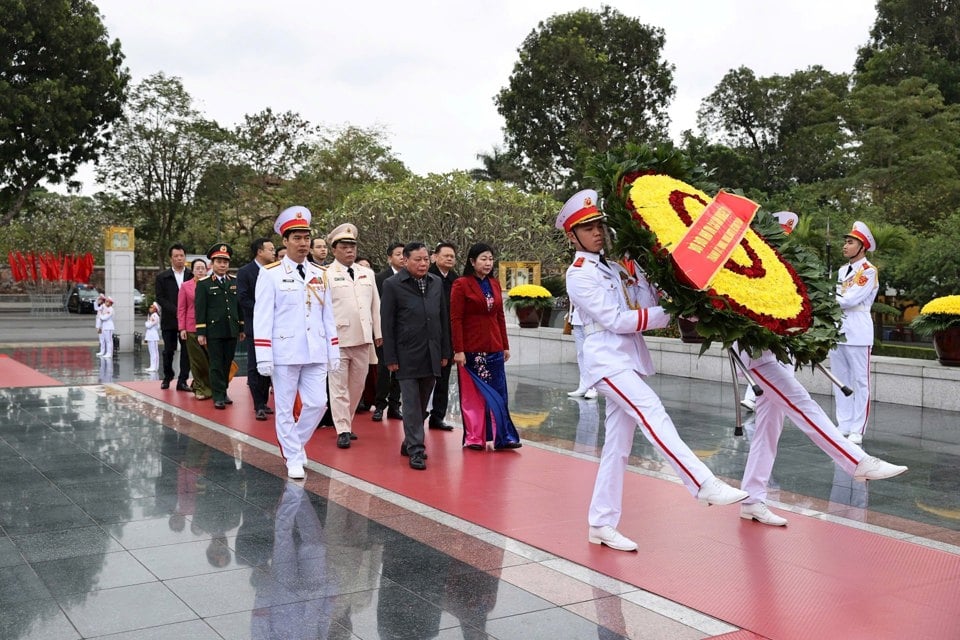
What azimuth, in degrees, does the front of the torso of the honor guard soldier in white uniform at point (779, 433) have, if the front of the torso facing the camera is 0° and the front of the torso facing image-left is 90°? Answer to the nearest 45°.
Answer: approximately 270°

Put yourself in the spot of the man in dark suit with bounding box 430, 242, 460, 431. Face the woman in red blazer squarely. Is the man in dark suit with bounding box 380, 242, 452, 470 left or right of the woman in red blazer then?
right

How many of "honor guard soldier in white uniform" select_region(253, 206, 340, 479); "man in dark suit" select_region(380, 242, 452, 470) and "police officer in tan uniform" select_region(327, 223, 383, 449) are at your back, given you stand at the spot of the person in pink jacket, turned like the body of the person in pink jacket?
0

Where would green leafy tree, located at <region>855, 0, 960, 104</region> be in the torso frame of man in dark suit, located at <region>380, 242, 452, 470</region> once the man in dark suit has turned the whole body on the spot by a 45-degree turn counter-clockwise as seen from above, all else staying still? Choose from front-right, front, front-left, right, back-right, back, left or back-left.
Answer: front-left

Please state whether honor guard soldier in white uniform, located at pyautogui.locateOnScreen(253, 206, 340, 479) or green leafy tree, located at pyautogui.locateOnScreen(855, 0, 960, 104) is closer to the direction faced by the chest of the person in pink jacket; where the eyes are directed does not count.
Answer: the honor guard soldier in white uniform

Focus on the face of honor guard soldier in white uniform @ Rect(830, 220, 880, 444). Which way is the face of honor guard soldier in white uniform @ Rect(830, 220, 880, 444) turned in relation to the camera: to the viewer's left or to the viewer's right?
to the viewer's left

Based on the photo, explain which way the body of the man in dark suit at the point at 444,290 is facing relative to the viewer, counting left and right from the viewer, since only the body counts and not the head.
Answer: facing the viewer and to the right of the viewer

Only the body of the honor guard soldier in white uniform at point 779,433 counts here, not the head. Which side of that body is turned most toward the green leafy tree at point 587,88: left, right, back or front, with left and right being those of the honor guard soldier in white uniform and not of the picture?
left

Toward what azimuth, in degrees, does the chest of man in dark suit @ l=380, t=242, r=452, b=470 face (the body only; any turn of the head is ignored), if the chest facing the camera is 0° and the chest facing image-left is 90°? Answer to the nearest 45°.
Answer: approximately 315°

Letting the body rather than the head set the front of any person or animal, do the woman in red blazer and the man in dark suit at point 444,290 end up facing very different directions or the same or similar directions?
same or similar directions

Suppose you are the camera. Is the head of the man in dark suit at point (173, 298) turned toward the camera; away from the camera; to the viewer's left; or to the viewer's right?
toward the camera

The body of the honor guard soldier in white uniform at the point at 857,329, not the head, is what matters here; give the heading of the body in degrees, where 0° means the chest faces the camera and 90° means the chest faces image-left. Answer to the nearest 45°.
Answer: approximately 45°

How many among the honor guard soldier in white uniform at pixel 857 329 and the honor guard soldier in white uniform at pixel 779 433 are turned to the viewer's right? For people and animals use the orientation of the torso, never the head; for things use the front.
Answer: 1
